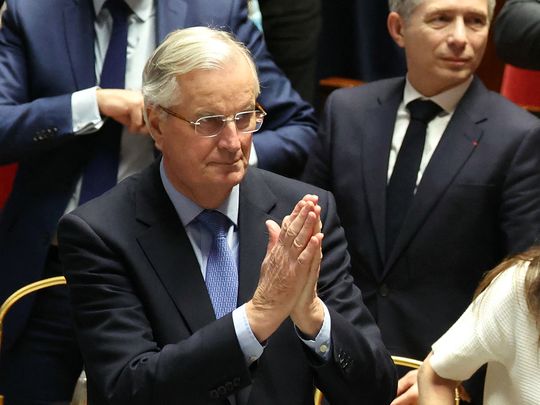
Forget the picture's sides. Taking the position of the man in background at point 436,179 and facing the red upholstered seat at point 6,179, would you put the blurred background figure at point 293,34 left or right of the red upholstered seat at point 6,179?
right

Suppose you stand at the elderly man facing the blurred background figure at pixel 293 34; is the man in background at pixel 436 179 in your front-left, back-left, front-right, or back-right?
front-right

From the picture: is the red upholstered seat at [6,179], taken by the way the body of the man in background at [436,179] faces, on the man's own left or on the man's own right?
on the man's own right

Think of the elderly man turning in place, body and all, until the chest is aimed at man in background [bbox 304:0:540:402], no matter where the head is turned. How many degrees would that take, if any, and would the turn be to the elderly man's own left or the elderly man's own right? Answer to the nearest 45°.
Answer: approximately 90° to the elderly man's own left

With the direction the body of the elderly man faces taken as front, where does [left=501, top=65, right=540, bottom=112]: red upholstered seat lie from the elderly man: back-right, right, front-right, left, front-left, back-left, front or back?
left

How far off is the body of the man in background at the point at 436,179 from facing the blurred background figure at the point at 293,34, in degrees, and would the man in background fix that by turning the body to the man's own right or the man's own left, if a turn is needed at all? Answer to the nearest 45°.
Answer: approximately 135° to the man's own right

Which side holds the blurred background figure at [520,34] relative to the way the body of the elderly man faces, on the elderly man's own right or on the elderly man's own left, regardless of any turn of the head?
on the elderly man's own left

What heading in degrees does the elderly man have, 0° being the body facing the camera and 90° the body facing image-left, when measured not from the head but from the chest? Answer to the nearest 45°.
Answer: approximately 315°

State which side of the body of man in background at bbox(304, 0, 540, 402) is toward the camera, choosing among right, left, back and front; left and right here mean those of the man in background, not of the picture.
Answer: front

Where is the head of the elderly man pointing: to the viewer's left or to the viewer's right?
to the viewer's right

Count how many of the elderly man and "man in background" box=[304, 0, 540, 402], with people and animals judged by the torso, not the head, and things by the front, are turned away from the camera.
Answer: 0

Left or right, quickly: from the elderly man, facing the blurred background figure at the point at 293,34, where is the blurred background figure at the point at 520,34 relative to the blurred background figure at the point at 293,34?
right
